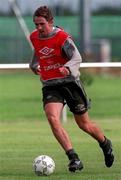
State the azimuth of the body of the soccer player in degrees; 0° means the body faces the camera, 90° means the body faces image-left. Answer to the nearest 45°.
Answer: approximately 45°
